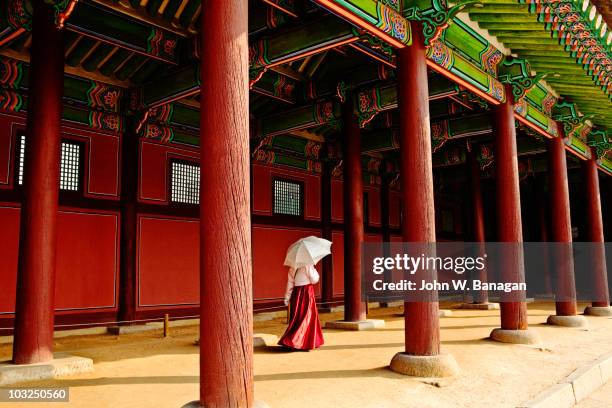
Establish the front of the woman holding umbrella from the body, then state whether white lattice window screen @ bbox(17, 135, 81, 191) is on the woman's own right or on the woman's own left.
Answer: on the woman's own left

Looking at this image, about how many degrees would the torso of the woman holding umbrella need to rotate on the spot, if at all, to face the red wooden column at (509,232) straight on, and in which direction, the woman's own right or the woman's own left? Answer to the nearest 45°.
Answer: approximately 90° to the woman's own right

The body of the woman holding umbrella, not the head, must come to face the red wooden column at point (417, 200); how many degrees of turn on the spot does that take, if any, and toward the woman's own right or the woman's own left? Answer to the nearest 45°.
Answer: approximately 135° to the woman's own right

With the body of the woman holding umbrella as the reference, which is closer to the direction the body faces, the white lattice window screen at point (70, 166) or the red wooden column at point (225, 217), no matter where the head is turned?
the white lattice window screen

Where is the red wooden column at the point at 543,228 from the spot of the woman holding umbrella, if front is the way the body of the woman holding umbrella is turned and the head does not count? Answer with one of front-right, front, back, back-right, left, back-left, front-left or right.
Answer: front-right

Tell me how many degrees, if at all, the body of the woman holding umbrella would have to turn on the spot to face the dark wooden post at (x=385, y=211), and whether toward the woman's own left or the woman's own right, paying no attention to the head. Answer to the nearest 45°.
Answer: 0° — they already face it

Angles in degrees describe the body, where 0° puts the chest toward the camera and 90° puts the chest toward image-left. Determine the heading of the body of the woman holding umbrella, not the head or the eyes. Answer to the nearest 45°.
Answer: approximately 180°

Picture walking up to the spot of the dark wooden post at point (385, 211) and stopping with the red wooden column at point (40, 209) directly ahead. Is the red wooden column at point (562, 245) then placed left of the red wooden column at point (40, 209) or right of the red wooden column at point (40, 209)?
left

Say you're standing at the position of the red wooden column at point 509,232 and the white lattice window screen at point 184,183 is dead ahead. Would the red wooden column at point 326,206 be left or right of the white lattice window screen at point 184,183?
right

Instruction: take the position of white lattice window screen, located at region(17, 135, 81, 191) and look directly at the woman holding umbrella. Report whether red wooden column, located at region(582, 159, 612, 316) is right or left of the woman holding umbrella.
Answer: left
